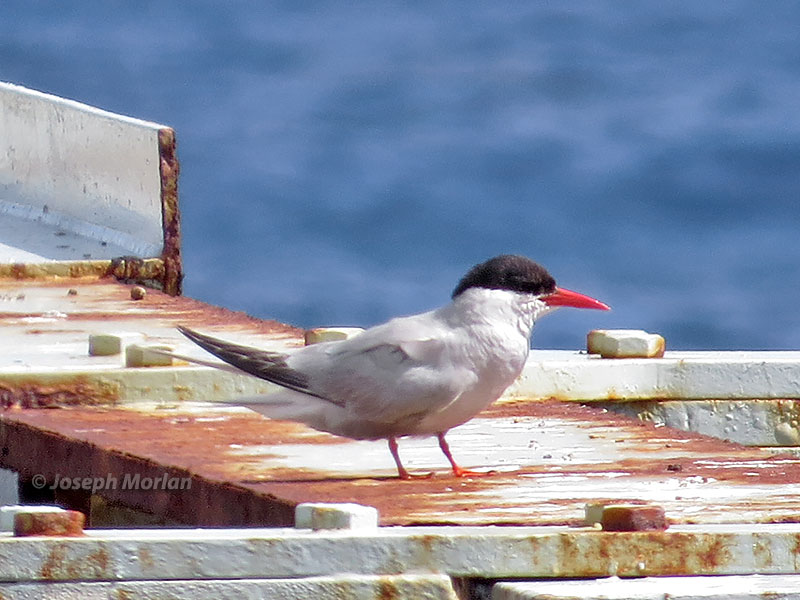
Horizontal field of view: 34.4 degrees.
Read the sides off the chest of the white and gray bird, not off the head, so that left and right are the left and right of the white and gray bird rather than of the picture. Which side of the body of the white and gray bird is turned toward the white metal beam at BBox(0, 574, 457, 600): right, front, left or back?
right

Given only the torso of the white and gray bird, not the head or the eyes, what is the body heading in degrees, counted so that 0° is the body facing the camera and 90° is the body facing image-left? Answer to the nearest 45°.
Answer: approximately 270°

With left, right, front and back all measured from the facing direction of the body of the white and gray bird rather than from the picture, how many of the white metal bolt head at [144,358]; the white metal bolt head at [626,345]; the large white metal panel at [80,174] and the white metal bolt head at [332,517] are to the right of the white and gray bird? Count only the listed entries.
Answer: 1

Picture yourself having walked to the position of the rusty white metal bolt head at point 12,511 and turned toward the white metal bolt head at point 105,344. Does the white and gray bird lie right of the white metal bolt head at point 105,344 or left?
right

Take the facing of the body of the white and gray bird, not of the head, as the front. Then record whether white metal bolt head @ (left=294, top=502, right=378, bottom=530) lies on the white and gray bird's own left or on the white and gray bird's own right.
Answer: on the white and gray bird's own right

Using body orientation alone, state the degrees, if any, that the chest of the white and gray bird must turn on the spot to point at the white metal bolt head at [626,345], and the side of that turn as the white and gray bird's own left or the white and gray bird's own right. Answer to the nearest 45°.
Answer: approximately 45° to the white and gray bird's own left

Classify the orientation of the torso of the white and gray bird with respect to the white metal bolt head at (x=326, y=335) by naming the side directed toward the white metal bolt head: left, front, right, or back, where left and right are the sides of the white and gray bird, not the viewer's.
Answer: left

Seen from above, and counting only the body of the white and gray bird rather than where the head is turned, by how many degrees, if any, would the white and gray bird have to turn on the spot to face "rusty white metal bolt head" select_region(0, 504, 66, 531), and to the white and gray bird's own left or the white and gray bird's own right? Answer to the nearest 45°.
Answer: approximately 135° to the white and gray bird's own right

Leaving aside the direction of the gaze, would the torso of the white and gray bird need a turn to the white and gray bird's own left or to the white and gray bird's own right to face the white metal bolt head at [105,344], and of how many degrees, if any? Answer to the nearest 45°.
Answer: approximately 135° to the white and gray bird's own left
